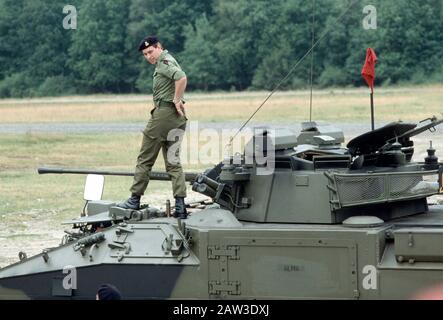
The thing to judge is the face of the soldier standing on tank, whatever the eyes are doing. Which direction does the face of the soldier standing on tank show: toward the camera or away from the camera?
toward the camera

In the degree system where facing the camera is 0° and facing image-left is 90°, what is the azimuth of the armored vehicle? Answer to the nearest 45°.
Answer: approximately 90°

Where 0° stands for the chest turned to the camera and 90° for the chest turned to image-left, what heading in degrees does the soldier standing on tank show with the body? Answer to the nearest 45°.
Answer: approximately 90°

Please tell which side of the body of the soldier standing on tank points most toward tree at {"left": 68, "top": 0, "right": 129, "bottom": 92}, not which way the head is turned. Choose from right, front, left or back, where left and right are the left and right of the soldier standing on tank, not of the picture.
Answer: right

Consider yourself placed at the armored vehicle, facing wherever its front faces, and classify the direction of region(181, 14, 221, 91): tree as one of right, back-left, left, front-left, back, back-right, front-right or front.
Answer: right
